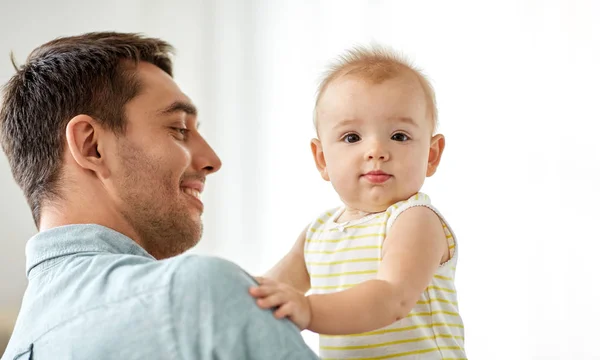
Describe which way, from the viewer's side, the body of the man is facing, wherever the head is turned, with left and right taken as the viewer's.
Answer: facing away from the viewer and to the right of the viewer

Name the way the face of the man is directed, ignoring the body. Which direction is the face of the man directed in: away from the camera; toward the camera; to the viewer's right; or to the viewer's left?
to the viewer's right

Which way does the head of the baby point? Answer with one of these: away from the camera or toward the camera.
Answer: toward the camera
